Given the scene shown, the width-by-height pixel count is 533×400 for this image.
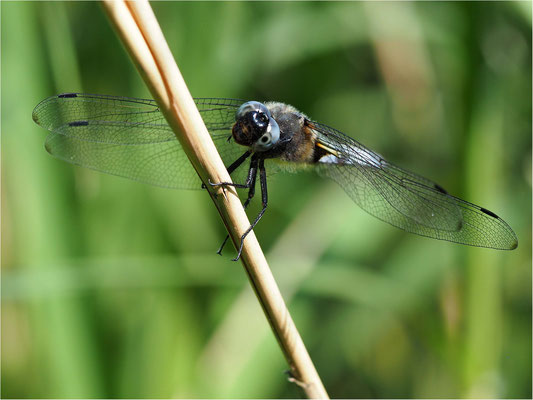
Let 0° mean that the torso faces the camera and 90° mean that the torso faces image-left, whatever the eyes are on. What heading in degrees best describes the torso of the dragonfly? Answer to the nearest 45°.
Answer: approximately 45°
